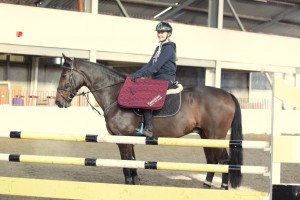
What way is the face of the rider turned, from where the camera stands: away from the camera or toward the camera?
toward the camera

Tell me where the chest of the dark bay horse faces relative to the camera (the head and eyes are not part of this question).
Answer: to the viewer's left

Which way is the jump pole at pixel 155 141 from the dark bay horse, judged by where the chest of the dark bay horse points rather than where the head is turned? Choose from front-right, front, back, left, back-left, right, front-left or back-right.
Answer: left
